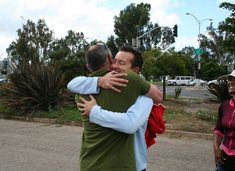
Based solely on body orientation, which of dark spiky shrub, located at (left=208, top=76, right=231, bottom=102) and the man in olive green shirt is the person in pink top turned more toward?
the man in olive green shirt

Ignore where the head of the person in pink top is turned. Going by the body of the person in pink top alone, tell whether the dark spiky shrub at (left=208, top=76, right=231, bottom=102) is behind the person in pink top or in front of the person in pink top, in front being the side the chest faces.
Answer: behind

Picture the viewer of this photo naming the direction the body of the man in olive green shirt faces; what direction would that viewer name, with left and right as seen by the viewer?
facing away from the viewer and to the right of the viewer

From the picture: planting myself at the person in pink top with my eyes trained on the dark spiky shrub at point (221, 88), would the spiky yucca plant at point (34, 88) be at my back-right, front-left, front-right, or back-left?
front-left

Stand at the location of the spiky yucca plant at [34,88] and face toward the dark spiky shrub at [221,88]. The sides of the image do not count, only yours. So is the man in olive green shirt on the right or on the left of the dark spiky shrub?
right

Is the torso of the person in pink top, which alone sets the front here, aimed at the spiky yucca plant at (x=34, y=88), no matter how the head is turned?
no

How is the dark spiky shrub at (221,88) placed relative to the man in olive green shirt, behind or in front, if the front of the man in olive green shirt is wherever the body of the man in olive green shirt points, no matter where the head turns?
in front

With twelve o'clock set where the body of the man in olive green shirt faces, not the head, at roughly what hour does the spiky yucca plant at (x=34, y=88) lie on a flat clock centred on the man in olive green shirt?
The spiky yucca plant is roughly at 10 o'clock from the man in olive green shirt.

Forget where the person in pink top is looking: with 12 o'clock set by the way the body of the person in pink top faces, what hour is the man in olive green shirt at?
The man in olive green shirt is roughly at 1 o'clock from the person in pink top.
